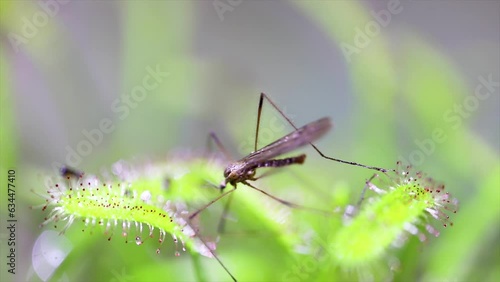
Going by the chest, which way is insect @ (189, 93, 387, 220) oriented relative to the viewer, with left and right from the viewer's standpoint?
facing to the left of the viewer
